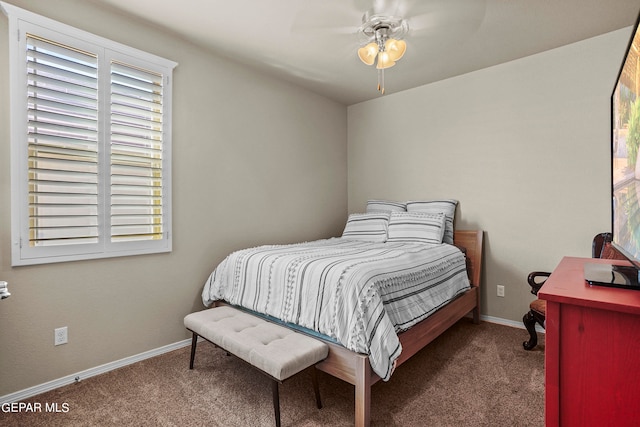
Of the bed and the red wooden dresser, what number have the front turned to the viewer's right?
0

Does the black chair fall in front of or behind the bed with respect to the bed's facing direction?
behind

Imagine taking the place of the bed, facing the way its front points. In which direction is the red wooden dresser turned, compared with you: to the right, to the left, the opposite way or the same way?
to the right

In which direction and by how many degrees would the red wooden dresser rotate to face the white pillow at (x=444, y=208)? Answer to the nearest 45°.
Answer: approximately 45° to its right

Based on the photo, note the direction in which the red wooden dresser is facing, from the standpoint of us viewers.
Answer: facing to the left of the viewer

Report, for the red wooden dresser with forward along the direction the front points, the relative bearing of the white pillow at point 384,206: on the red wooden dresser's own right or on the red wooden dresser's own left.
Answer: on the red wooden dresser's own right

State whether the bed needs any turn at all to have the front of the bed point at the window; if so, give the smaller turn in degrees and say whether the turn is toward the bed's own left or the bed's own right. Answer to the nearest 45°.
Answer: approximately 45° to the bed's own right

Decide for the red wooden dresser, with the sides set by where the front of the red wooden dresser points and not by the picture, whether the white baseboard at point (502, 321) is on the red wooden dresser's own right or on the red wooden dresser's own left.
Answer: on the red wooden dresser's own right
